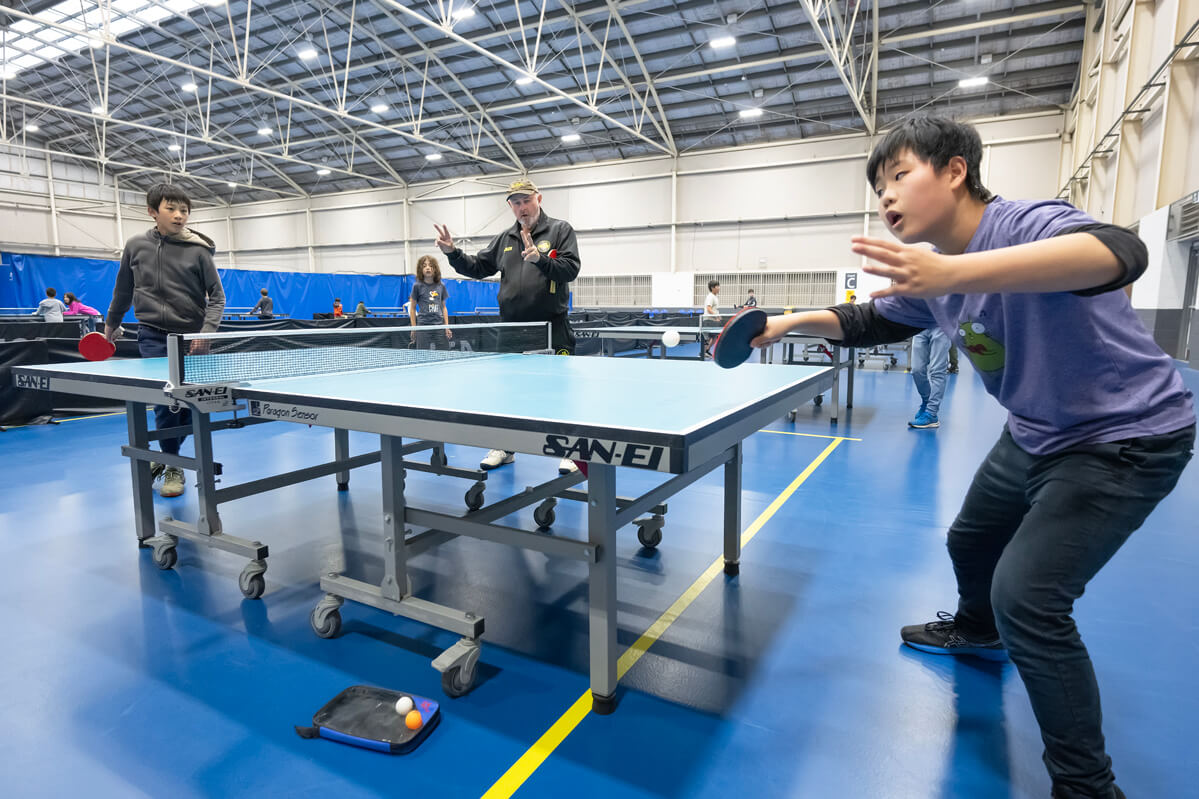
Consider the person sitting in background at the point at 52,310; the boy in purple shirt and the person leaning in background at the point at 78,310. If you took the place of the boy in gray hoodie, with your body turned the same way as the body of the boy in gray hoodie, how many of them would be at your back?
2

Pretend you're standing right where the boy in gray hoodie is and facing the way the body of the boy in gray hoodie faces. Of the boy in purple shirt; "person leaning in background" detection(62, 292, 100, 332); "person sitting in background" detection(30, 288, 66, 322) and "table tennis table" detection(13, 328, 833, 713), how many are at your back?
2

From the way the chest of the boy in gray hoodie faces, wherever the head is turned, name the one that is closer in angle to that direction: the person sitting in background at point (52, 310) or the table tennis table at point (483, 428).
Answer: the table tennis table

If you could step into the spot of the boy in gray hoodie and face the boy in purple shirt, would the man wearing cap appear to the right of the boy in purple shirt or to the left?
left

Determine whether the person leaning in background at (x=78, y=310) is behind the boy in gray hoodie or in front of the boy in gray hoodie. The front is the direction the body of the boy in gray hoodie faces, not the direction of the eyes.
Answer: behind

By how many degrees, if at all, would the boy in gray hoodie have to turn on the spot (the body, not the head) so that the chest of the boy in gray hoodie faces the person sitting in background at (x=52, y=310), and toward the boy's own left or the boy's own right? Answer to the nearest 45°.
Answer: approximately 180°

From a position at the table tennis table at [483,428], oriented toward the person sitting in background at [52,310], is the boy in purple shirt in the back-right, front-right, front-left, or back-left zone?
back-right

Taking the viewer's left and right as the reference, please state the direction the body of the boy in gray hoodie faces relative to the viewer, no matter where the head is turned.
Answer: facing the viewer

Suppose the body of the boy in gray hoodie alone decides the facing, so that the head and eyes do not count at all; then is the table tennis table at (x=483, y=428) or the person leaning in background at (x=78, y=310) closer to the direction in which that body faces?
the table tennis table

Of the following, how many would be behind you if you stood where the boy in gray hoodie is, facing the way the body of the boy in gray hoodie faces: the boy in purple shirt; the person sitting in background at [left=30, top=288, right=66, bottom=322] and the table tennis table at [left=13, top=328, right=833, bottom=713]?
1

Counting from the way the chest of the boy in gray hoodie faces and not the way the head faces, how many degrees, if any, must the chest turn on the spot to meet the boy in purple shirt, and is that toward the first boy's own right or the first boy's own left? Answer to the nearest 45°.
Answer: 0° — they already face them

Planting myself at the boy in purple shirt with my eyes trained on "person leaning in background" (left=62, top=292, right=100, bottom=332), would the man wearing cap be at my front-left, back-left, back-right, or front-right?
front-right

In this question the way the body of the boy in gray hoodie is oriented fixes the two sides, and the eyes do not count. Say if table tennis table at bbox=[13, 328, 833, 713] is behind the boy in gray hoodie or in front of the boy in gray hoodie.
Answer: in front
